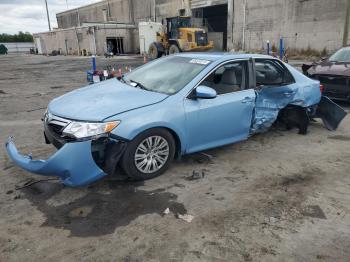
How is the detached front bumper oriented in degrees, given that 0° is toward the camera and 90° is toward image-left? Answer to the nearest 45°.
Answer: approximately 45°

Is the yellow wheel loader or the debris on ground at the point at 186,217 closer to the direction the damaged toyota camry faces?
the debris on ground

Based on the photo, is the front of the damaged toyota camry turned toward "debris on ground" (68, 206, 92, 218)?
yes

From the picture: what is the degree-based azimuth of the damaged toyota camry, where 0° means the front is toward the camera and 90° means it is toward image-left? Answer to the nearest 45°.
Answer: approximately 45°

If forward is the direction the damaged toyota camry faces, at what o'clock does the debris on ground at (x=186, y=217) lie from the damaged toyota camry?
The debris on ground is roughly at 10 o'clock from the damaged toyota camry.

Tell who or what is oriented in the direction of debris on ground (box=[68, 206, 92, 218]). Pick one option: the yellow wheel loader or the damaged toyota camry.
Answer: the damaged toyota camry

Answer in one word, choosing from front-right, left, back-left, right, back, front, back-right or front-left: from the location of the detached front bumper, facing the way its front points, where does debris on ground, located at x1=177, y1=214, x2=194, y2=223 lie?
left

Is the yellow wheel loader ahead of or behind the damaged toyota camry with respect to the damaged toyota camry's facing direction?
behind
